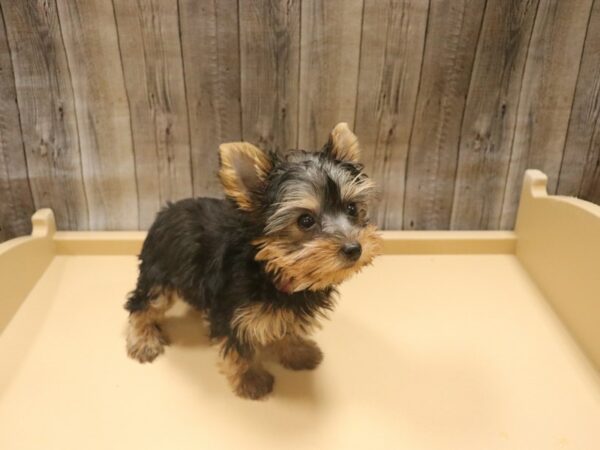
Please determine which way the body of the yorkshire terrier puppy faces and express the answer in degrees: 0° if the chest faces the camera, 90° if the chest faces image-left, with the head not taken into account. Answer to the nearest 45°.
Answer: approximately 315°
